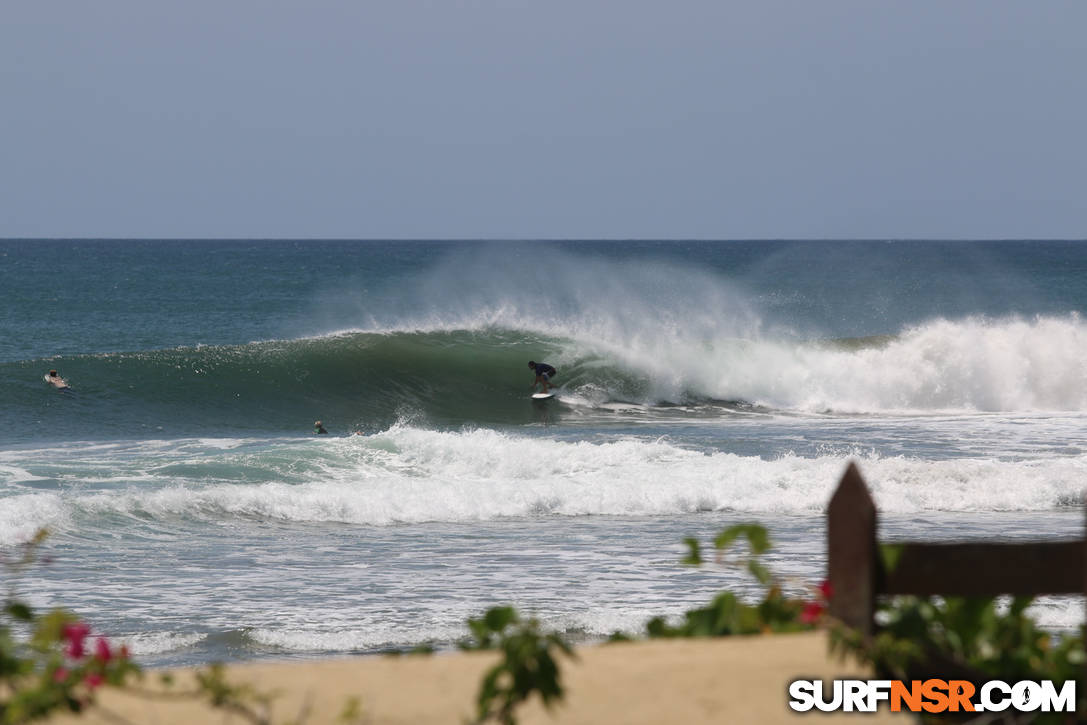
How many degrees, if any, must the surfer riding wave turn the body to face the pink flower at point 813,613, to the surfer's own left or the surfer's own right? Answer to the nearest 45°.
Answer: approximately 90° to the surfer's own left

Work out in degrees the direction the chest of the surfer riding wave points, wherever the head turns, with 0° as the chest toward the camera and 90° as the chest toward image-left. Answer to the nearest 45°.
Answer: approximately 90°

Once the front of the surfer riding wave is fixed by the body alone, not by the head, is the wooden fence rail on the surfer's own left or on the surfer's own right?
on the surfer's own left
